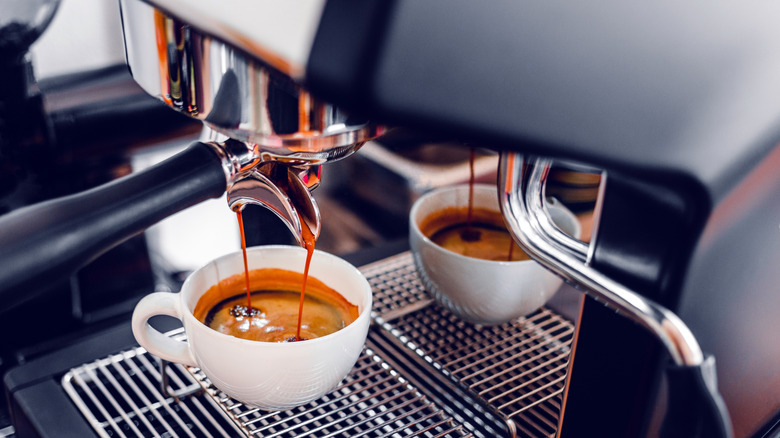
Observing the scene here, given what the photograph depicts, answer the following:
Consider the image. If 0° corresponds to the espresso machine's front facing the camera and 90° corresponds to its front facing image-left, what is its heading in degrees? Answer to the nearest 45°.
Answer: approximately 45°
